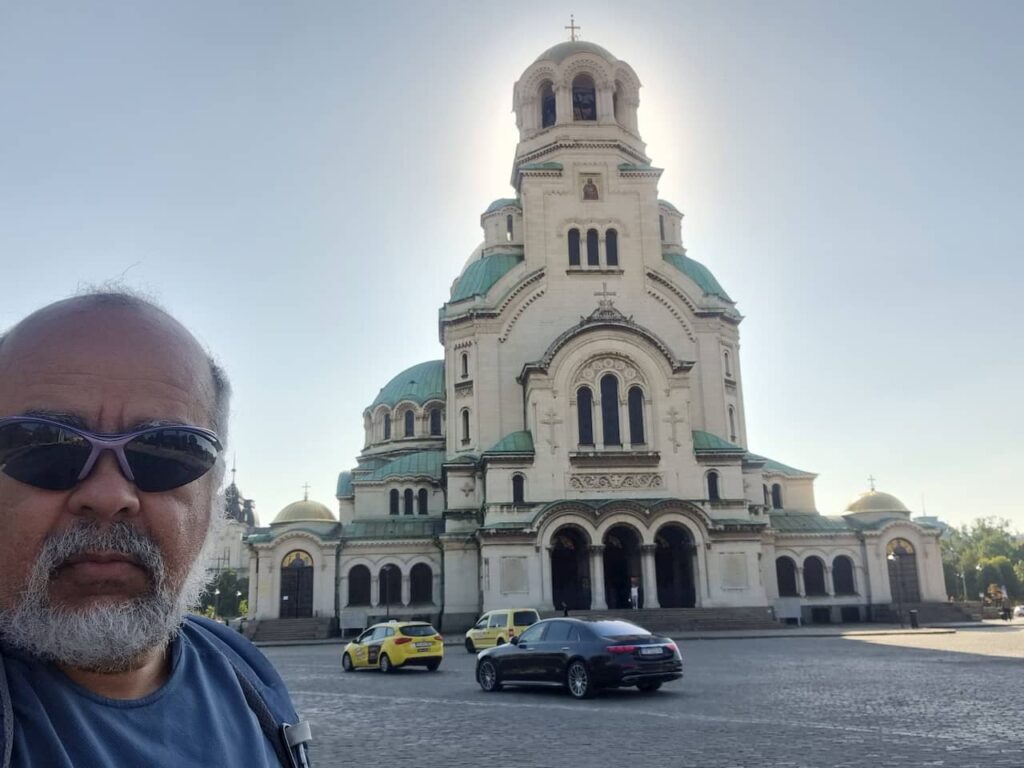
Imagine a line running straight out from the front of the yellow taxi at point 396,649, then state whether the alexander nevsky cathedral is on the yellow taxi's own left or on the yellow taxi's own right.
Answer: on the yellow taxi's own right

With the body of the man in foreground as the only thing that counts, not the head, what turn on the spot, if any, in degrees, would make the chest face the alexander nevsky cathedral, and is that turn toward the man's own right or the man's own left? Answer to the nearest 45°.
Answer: approximately 135° to the man's own left

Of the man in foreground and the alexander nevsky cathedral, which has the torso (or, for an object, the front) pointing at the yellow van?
the alexander nevsky cathedral

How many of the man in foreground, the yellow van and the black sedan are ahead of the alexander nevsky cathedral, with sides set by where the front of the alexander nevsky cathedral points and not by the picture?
3

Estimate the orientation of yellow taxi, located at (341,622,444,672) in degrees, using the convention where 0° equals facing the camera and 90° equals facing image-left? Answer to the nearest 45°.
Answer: approximately 135°

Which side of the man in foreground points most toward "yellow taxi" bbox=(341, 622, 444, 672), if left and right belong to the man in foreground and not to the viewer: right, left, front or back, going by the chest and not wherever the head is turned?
back

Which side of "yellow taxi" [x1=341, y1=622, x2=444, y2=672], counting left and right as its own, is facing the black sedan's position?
back

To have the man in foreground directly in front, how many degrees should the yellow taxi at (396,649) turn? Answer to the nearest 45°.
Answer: approximately 135° to its left
